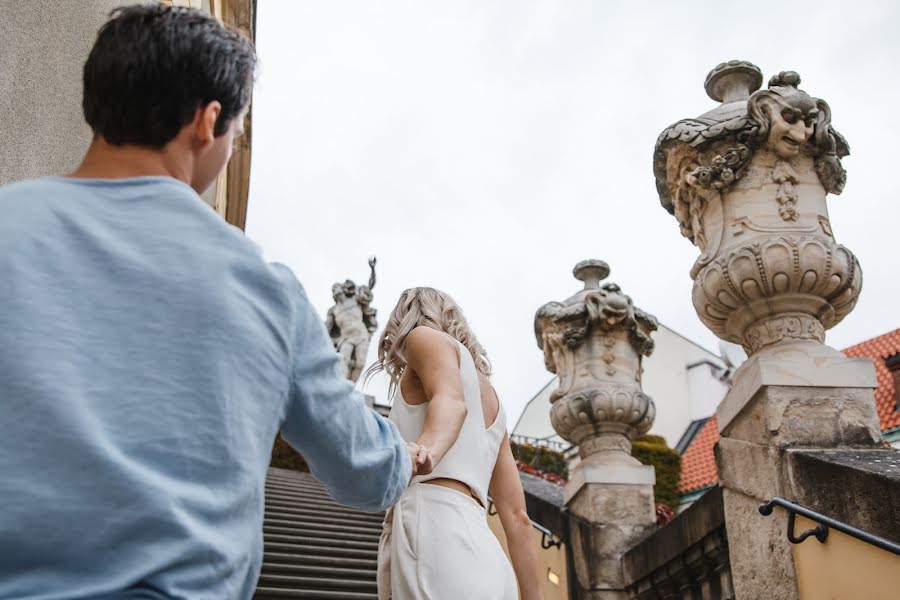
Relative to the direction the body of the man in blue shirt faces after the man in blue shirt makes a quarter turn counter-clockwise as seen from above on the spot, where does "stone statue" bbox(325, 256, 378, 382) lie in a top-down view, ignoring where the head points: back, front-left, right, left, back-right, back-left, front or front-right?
front-right

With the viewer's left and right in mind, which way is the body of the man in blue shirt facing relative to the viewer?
facing away from the viewer and to the right of the viewer

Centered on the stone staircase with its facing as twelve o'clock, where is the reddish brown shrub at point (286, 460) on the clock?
The reddish brown shrub is roughly at 6 o'clock from the stone staircase.

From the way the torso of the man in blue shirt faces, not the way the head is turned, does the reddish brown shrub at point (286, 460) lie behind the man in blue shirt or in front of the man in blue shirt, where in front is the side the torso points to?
in front

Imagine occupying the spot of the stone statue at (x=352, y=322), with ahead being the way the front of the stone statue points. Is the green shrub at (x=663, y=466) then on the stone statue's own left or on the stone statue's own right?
on the stone statue's own left

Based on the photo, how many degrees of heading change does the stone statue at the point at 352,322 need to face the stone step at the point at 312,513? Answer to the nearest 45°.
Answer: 0° — it already faces it

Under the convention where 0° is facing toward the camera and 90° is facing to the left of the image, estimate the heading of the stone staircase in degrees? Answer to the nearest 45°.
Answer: approximately 0°

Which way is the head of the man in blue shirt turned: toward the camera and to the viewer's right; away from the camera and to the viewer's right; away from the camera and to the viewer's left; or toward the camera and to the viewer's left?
away from the camera and to the viewer's right
